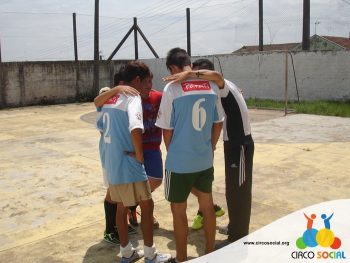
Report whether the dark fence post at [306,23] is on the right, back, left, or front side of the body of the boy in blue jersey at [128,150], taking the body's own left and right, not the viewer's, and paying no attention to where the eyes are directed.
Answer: front

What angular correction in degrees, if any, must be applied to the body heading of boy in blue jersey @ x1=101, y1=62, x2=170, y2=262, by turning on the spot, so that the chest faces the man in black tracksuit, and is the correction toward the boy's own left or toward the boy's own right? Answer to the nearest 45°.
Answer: approximately 45° to the boy's own right

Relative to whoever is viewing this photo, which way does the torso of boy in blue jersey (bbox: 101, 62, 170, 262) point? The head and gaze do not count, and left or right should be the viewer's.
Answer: facing away from the viewer and to the right of the viewer

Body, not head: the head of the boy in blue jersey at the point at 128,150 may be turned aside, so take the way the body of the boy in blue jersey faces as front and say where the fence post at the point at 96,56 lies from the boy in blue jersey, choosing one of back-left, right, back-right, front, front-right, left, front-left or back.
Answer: front-left
